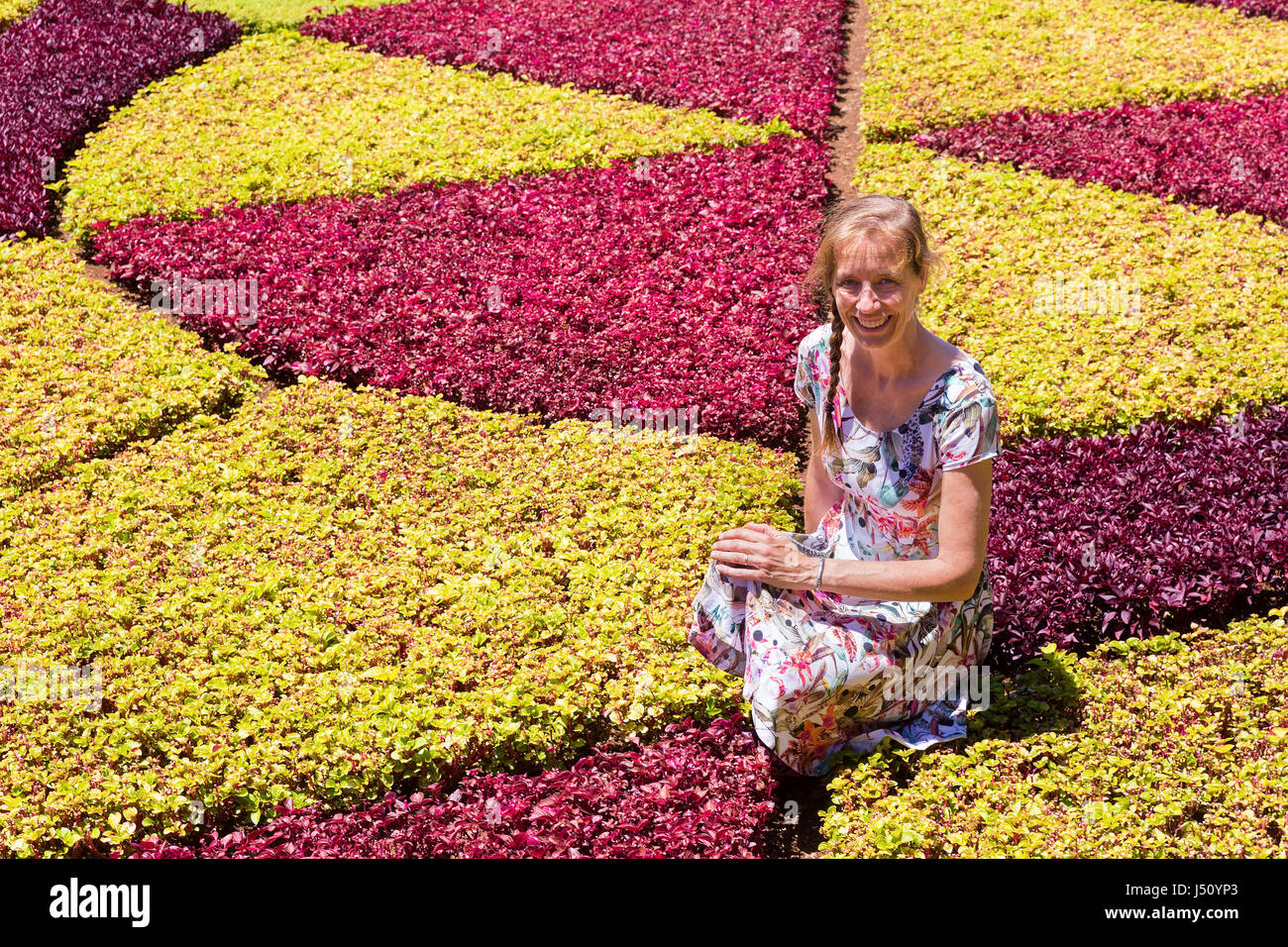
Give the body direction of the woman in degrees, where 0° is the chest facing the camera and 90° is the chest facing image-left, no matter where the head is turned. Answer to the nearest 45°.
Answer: approximately 45°
